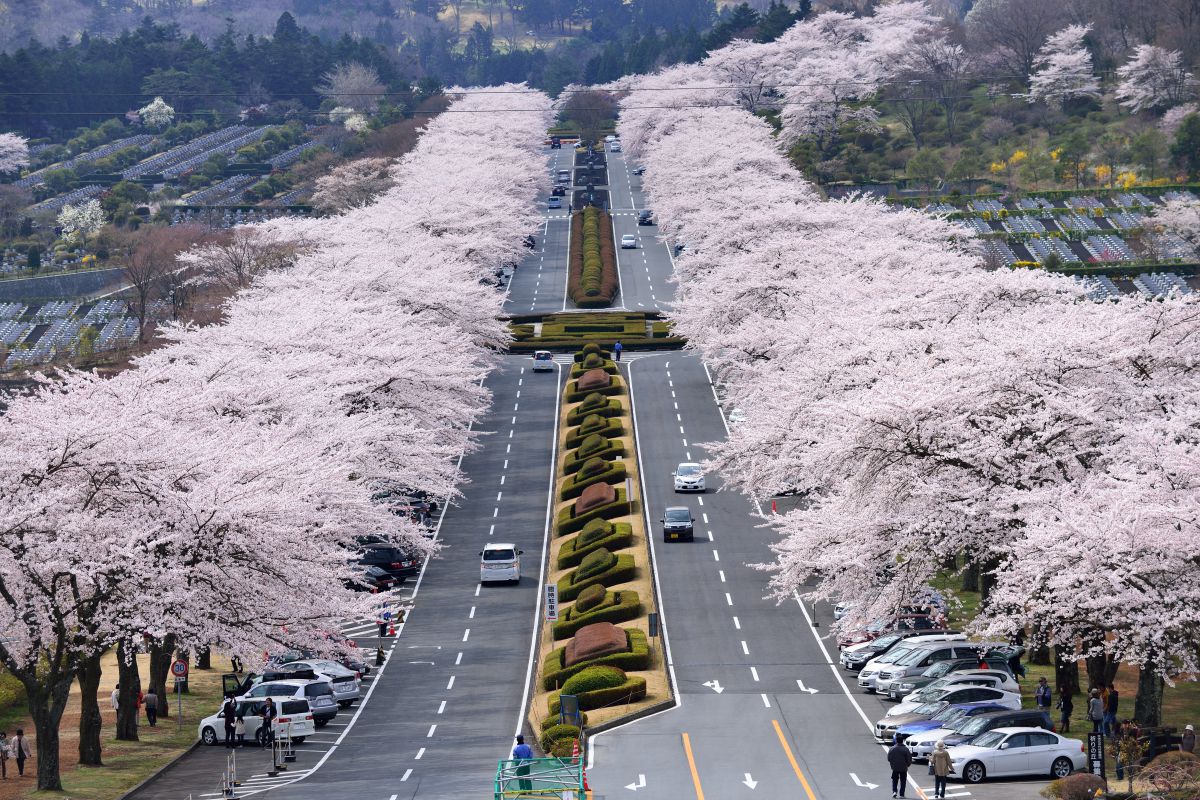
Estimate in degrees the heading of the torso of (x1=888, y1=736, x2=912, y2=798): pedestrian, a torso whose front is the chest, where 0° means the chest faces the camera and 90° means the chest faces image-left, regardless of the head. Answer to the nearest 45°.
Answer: approximately 180°

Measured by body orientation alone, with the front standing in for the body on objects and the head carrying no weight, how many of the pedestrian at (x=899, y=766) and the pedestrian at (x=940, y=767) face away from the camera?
2

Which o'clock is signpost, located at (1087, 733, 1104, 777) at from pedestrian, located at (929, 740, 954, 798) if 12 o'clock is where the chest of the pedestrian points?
The signpost is roughly at 2 o'clock from the pedestrian.

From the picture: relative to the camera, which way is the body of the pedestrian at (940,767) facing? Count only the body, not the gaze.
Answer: away from the camera

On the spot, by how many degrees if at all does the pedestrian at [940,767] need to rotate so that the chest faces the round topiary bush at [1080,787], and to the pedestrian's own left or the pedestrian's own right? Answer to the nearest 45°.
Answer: approximately 90° to the pedestrian's own right

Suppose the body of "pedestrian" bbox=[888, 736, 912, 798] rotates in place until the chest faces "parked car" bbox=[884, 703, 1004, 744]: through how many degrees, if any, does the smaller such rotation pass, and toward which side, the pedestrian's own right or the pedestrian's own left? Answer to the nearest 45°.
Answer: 0° — they already face it

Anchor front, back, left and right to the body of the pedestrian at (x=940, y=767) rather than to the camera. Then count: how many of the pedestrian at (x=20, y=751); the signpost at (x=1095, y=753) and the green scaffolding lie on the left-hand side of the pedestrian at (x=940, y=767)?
2

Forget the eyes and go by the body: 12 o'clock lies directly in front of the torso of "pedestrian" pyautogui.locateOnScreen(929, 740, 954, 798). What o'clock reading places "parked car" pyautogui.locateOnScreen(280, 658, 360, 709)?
The parked car is roughly at 10 o'clock from the pedestrian.

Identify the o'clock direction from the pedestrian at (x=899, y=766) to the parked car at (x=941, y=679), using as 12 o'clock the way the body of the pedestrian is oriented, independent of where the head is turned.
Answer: The parked car is roughly at 12 o'clock from the pedestrian.

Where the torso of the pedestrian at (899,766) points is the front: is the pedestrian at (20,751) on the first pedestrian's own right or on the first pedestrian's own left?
on the first pedestrian's own left

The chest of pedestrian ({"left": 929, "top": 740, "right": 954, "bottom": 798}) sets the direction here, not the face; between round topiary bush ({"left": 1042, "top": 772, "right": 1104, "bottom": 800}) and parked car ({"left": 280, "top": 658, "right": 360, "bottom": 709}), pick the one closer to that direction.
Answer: the parked car

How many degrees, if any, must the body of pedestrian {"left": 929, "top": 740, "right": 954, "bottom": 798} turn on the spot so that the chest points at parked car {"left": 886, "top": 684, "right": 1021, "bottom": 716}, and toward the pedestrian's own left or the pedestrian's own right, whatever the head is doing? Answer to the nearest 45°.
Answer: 0° — they already face it

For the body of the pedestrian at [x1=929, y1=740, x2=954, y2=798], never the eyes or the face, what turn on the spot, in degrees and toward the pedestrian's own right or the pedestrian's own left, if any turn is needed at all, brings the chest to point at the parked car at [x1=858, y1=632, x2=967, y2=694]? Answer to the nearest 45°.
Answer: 0° — they already face it
